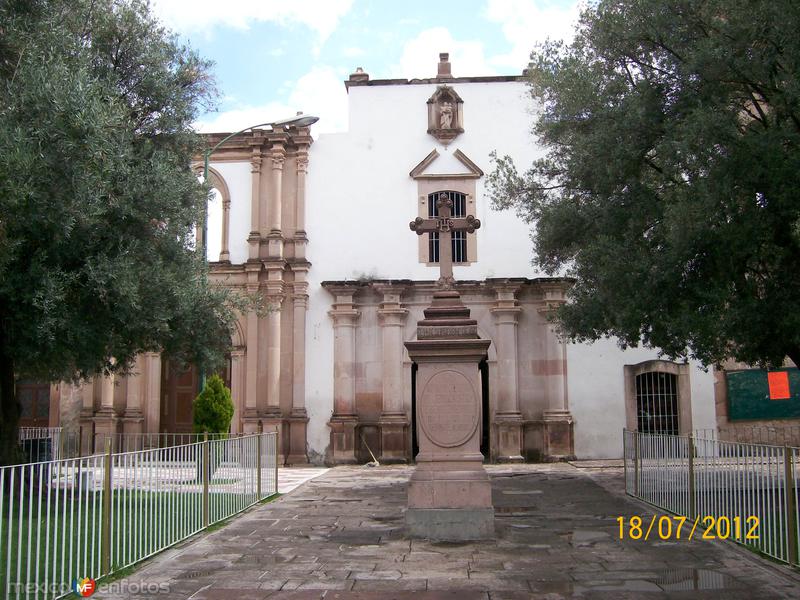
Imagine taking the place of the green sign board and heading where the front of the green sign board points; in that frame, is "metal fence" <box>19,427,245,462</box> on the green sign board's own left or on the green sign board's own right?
on the green sign board's own right

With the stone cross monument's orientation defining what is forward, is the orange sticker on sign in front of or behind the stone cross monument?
behind

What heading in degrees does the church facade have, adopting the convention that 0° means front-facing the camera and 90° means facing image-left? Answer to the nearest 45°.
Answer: approximately 0°

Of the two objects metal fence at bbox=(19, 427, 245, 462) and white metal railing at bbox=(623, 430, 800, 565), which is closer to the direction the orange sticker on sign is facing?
the white metal railing

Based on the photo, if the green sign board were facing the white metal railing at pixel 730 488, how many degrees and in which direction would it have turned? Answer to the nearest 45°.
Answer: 0° — it already faces it

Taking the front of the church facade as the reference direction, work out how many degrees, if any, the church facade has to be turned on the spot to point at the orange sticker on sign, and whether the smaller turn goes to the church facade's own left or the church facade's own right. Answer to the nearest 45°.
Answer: approximately 90° to the church facade's own left
